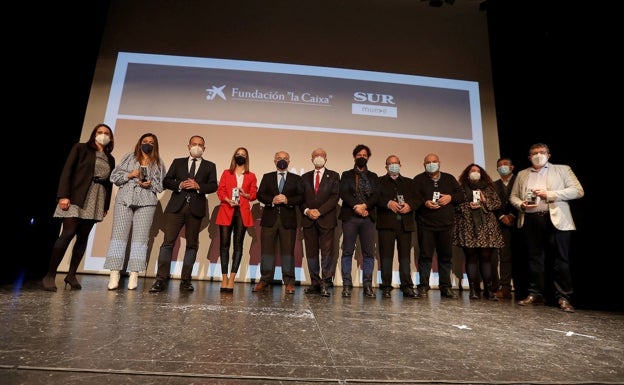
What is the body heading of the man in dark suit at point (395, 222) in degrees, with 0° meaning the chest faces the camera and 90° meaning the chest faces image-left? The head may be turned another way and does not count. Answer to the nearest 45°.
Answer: approximately 0°

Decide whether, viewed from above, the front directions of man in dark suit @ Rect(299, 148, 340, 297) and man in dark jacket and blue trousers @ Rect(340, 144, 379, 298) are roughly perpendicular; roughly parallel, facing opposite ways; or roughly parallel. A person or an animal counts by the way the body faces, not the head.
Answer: roughly parallel

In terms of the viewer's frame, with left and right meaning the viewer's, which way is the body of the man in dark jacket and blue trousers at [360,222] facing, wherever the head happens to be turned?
facing the viewer

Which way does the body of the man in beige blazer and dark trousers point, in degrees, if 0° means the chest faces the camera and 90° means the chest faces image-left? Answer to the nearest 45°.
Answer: approximately 45°

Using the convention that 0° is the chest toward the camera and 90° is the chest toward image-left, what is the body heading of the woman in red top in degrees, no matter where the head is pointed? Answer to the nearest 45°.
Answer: approximately 0°

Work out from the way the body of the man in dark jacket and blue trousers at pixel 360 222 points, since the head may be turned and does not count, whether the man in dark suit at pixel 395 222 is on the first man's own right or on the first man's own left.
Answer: on the first man's own left

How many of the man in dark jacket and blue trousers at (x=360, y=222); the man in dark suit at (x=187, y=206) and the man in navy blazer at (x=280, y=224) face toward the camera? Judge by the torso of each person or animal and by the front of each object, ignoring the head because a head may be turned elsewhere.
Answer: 3

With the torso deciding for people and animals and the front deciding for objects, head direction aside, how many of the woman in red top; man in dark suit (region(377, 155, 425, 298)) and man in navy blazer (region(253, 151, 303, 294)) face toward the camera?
3

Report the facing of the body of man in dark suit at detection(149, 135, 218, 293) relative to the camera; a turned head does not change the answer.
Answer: toward the camera

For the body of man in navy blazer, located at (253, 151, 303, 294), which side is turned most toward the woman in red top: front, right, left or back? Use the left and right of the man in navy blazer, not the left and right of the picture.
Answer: right

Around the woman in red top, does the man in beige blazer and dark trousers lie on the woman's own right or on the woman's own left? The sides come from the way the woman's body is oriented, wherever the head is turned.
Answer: on the woman's own left

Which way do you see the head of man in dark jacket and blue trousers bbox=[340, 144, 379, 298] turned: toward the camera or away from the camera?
toward the camera

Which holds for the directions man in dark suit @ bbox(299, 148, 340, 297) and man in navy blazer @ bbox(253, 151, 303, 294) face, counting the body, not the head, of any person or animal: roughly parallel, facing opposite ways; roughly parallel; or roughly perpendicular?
roughly parallel
